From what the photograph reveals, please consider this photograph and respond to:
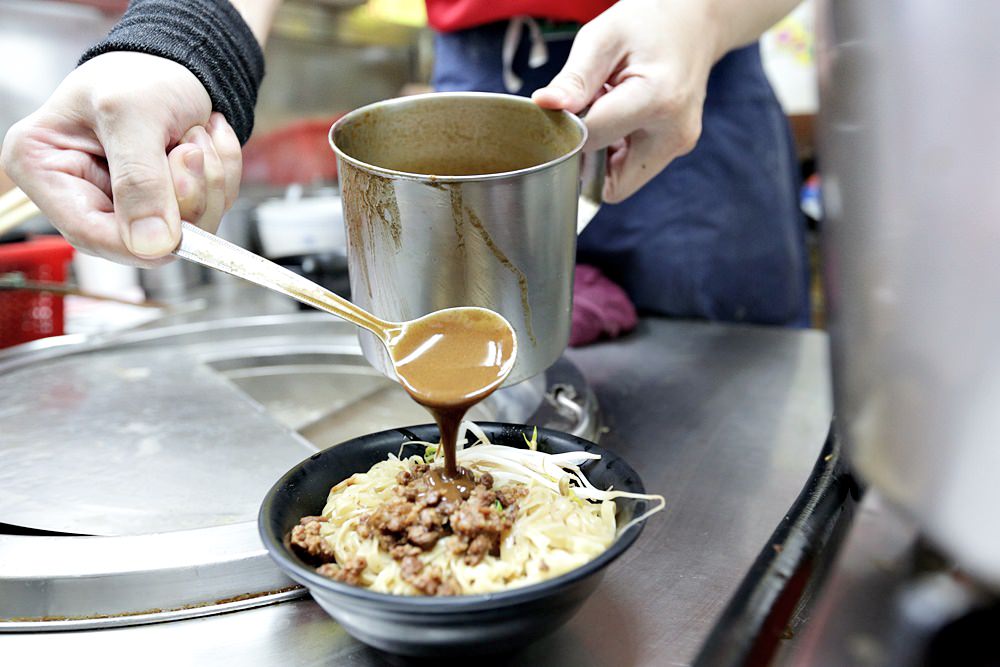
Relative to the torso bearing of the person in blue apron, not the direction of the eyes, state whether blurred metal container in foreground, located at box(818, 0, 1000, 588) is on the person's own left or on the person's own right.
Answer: on the person's own left

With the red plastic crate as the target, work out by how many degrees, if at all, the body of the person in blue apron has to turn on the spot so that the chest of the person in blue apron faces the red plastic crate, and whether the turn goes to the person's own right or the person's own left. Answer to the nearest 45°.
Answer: approximately 90° to the person's own right

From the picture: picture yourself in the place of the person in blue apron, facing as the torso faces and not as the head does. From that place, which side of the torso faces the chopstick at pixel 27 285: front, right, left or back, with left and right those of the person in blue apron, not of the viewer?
right

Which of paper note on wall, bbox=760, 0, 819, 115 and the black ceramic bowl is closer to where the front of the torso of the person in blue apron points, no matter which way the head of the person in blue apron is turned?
the black ceramic bowl

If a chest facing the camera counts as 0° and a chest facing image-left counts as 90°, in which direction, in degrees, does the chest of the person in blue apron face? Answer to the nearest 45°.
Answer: approximately 45°

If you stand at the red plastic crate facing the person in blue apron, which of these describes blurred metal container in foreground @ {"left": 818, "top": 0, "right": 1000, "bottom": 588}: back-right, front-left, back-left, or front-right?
front-right
